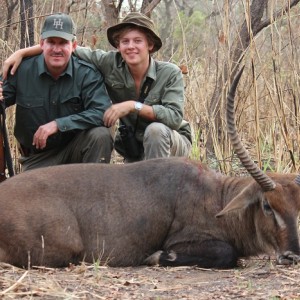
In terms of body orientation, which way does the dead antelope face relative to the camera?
to the viewer's right

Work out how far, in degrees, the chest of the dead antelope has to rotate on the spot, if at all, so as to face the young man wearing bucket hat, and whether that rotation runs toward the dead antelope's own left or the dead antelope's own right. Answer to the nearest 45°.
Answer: approximately 90° to the dead antelope's own left

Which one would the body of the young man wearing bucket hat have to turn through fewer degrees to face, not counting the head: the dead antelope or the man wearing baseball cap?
the dead antelope

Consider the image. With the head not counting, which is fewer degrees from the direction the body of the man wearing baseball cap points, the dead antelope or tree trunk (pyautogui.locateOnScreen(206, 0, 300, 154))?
the dead antelope

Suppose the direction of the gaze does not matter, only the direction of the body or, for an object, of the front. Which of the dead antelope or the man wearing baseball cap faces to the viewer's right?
the dead antelope

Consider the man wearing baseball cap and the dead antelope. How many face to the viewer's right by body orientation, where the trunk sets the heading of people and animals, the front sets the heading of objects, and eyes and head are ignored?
1

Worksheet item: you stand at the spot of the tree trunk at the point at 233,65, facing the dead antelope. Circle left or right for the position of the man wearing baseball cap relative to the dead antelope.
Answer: right

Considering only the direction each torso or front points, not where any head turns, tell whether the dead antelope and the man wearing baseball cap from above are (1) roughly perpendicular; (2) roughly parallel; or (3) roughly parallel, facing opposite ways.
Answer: roughly perpendicular

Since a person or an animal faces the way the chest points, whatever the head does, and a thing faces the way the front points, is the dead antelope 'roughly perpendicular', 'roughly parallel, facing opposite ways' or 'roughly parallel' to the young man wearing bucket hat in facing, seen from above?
roughly perpendicular

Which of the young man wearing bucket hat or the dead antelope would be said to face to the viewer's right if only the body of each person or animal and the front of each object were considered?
the dead antelope

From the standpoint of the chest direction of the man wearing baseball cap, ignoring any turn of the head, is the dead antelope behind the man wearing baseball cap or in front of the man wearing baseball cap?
in front

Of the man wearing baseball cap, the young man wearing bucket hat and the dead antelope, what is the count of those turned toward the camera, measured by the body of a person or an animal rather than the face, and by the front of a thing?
2
